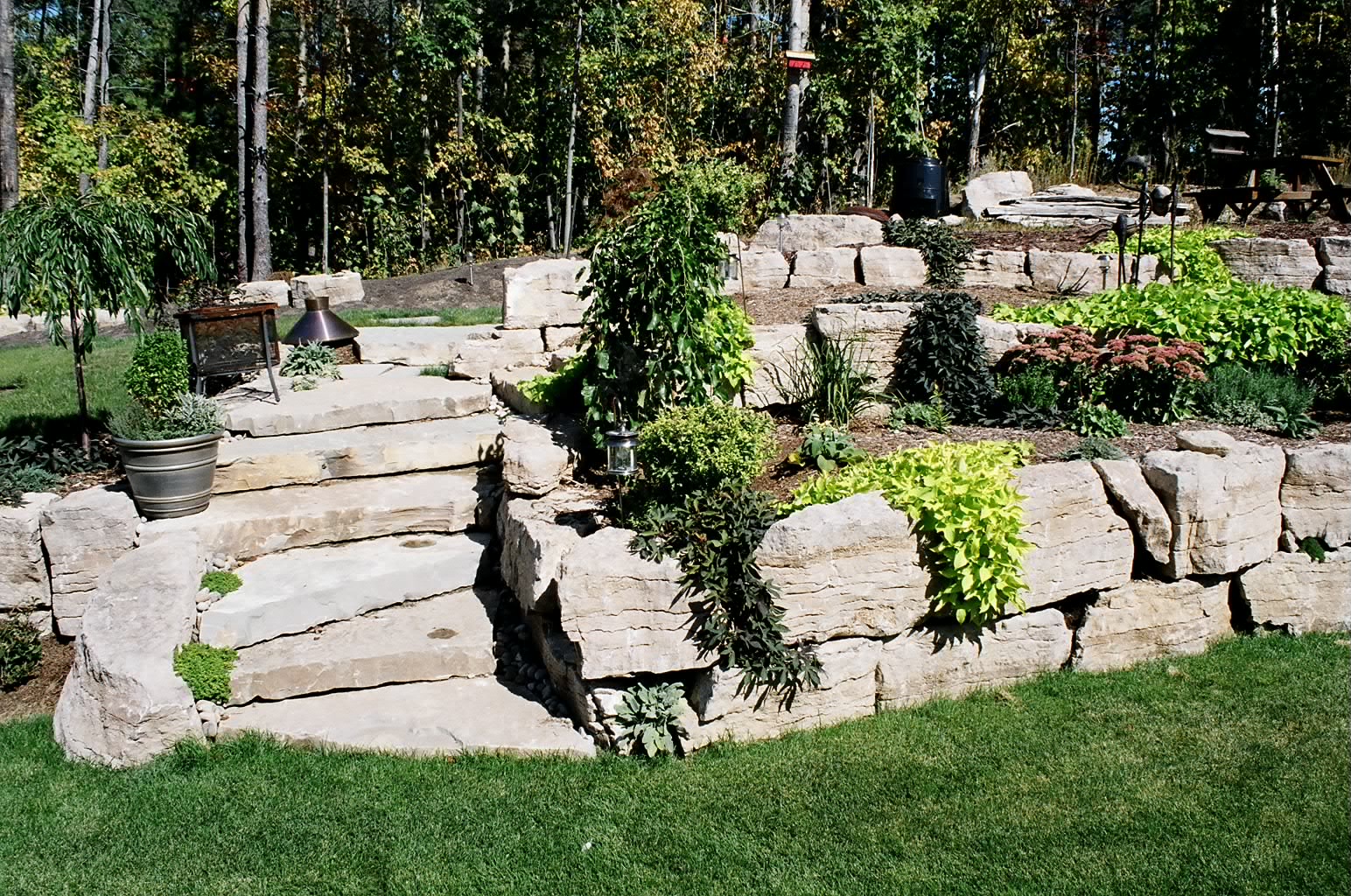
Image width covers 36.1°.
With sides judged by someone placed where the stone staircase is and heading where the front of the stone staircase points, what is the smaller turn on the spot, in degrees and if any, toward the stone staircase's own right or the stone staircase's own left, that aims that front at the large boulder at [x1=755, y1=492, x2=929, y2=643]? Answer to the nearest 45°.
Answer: approximately 45° to the stone staircase's own left

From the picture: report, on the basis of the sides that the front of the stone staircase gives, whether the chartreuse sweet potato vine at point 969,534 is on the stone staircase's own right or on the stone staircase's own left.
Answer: on the stone staircase's own left

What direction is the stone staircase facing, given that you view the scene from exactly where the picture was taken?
facing the viewer

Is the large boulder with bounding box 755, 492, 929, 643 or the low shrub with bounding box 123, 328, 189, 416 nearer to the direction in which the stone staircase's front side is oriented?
the large boulder

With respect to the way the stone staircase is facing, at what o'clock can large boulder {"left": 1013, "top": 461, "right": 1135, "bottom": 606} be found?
The large boulder is roughly at 10 o'clock from the stone staircase.

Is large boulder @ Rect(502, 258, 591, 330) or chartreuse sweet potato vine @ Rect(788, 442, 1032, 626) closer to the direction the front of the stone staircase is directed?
the chartreuse sweet potato vine

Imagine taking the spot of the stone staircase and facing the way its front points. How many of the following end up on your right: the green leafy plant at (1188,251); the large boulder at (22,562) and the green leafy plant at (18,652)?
2

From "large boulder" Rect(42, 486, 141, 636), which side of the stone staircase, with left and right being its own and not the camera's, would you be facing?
right

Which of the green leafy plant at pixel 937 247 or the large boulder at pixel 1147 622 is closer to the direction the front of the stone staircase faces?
the large boulder

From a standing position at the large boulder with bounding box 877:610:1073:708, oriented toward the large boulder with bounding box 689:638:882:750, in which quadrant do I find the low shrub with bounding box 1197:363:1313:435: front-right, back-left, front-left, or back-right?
back-right

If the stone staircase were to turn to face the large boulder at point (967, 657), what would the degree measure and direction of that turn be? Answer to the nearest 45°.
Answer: approximately 45° to its left

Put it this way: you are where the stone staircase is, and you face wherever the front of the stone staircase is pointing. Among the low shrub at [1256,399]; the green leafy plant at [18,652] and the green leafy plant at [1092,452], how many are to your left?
2
